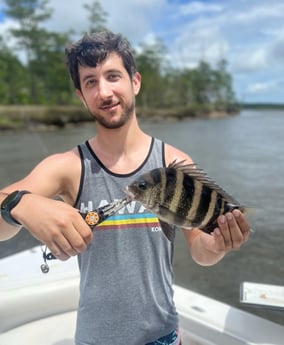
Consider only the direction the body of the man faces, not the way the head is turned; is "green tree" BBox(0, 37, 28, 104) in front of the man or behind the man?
behind

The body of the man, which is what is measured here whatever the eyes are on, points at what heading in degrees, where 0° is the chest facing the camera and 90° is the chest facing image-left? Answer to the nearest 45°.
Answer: approximately 0°
